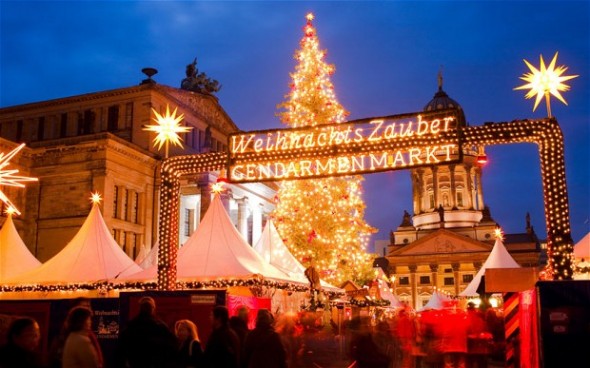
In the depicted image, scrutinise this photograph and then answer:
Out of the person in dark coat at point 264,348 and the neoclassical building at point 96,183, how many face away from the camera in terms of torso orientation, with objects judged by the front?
1

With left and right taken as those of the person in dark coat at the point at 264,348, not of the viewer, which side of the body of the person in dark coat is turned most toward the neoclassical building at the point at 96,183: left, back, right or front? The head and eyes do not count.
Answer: front

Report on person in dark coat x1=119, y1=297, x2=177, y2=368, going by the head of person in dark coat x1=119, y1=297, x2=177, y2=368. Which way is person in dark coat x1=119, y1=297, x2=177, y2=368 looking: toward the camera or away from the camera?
away from the camera

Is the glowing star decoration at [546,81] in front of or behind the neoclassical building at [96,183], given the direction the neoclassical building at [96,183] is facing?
in front

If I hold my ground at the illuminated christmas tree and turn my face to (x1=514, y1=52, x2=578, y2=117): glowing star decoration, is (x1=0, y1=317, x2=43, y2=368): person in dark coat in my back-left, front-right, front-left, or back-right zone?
front-right

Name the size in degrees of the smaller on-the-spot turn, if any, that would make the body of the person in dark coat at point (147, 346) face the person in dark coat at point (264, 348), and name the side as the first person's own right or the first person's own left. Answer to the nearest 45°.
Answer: approximately 90° to the first person's own right

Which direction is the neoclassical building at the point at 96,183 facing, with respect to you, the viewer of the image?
facing the viewer and to the right of the viewer

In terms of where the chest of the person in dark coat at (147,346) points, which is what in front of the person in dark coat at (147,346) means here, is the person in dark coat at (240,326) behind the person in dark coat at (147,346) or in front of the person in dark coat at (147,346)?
in front

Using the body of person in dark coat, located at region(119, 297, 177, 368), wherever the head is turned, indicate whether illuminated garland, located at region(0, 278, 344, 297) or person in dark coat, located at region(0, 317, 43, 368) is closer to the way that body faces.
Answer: the illuminated garland

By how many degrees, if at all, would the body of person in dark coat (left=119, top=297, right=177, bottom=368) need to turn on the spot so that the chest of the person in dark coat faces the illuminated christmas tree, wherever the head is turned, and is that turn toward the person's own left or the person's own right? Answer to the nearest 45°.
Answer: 0° — they already face it

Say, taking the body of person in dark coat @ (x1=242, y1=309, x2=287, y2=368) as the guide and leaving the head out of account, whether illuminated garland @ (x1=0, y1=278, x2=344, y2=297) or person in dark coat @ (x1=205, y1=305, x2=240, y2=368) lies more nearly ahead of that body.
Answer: the illuminated garland

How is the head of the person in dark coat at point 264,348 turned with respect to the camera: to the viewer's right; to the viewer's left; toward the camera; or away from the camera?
away from the camera

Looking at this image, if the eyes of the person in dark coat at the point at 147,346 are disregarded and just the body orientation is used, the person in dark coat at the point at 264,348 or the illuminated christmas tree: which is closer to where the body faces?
the illuminated christmas tree

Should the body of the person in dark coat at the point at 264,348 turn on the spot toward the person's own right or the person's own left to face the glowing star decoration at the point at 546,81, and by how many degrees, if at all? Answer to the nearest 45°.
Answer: approximately 45° to the person's own right

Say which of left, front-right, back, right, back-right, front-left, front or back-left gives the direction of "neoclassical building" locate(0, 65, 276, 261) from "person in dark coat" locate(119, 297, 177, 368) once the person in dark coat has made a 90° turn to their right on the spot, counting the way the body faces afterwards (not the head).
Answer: left

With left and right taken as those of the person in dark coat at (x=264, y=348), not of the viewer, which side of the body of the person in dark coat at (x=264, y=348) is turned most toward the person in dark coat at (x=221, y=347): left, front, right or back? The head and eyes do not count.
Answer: left

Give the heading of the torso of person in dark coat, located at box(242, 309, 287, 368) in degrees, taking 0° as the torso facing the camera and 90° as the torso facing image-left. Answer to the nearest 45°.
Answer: approximately 180°

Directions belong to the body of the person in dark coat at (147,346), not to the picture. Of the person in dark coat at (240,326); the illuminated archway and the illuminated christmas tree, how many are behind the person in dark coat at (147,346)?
0

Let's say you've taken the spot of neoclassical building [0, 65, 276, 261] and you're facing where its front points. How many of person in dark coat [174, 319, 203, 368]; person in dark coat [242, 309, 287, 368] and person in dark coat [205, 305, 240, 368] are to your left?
0

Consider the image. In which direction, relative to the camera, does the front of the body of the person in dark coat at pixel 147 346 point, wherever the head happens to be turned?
away from the camera
